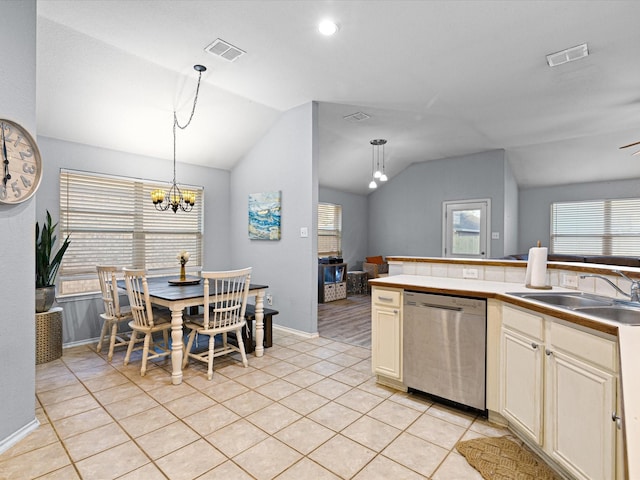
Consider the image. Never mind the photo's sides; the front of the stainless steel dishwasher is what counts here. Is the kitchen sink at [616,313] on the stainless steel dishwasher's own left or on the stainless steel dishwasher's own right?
on the stainless steel dishwasher's own left

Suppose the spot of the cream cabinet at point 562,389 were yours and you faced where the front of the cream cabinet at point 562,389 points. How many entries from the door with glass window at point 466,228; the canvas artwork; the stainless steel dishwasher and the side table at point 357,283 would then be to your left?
0

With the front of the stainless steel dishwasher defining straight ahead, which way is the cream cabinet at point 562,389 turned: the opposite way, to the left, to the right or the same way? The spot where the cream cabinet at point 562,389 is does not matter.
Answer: the same way

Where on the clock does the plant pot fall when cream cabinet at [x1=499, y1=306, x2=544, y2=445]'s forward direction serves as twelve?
The plant pot is roughly at 1 o'clock from the cream cabinet.

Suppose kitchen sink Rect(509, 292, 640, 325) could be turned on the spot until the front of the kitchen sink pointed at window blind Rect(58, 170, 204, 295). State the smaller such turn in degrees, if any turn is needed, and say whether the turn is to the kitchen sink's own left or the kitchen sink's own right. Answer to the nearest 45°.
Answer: approximately 45° to the kitchen sink's own right

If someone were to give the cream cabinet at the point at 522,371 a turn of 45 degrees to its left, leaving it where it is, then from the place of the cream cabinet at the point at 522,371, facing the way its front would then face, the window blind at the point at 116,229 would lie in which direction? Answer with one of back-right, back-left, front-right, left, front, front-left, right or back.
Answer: right

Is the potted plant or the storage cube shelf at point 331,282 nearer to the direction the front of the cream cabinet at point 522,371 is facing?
the potted plant

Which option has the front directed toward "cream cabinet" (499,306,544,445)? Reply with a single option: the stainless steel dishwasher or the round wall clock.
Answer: the round wall clock

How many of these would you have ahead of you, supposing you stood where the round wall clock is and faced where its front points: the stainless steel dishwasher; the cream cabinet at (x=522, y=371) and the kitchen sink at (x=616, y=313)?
3

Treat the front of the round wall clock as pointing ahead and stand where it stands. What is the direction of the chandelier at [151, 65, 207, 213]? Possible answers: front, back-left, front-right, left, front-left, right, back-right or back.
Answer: left

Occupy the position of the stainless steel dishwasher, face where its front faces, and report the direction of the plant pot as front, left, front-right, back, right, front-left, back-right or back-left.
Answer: front-right

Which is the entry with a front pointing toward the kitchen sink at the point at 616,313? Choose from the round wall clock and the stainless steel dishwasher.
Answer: the round wall clock

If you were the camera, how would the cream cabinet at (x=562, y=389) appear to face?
facing the viewer and to the left of the viewer

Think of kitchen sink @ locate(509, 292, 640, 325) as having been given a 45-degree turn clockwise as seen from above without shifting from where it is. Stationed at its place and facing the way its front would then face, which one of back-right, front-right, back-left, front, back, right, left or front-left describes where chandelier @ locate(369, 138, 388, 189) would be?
front-right

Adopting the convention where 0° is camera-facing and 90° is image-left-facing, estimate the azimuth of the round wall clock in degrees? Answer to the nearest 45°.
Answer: approximately 315°

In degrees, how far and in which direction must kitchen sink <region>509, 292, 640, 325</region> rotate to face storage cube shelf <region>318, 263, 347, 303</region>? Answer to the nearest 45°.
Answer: approximately 90° to its right

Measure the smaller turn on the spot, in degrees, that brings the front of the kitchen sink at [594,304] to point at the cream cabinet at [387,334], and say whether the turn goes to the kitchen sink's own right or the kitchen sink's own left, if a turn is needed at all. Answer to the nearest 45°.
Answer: approximately 45° to the kitchen sink's own right

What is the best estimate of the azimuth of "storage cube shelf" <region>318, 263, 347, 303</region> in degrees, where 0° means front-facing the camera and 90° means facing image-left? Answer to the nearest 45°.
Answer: approximately 315°

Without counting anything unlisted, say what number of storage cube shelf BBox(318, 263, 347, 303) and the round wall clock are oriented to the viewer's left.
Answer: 0

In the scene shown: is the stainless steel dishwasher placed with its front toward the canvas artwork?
no
